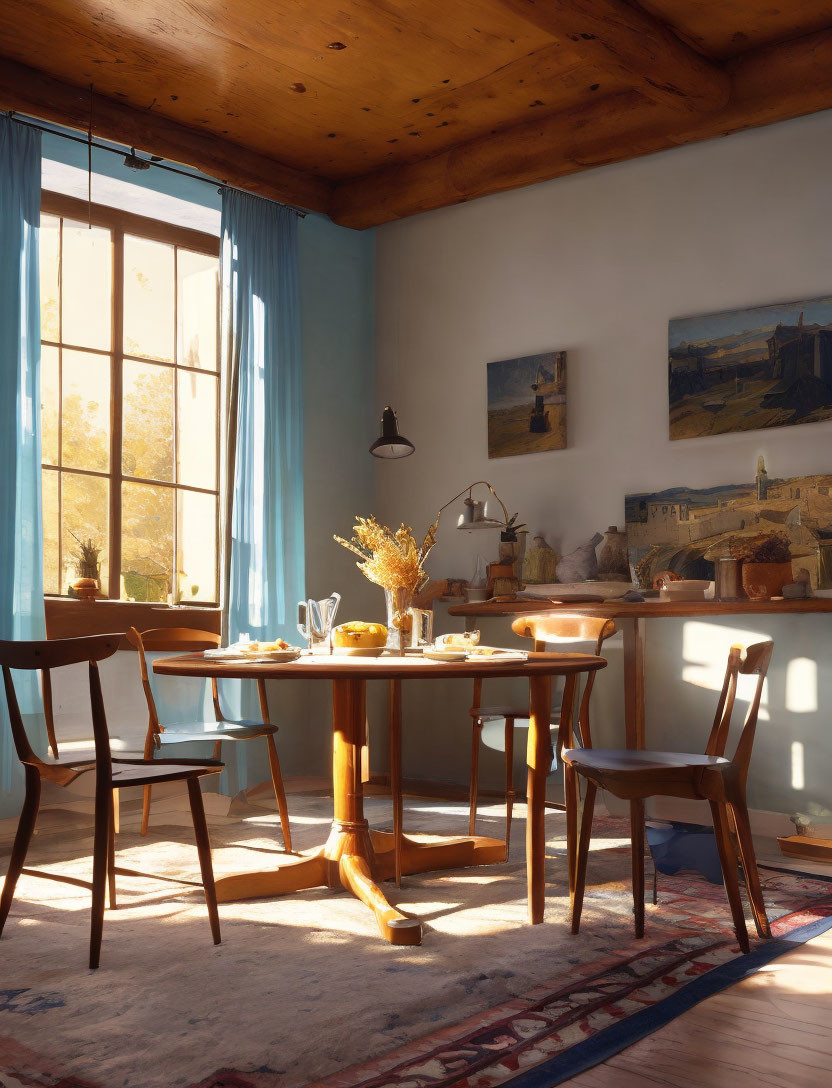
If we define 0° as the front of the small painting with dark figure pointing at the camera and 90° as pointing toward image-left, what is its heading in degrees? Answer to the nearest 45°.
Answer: approximately 45°

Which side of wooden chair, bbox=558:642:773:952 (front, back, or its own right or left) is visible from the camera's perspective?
left

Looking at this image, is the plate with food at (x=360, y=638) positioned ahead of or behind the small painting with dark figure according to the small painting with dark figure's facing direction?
ahead

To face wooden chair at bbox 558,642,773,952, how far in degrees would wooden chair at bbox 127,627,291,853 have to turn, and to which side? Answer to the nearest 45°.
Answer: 0° — it already faces it

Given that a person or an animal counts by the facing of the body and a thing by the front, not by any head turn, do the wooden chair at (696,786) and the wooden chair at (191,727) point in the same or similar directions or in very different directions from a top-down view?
very different directions

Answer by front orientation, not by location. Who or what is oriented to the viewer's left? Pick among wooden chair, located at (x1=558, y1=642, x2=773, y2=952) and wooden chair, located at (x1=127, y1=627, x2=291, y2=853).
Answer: wooden chair, located at (x1=558, y1=642, x2=773, y2=952)

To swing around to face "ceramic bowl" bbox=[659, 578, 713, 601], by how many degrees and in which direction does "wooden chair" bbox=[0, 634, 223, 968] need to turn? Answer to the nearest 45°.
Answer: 0° — it already faces it

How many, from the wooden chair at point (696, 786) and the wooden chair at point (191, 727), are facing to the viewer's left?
1

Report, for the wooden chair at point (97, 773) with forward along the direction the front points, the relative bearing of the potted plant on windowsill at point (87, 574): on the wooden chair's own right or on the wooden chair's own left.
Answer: on the wooden chair's own left

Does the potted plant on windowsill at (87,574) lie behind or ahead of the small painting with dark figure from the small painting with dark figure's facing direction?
ahead

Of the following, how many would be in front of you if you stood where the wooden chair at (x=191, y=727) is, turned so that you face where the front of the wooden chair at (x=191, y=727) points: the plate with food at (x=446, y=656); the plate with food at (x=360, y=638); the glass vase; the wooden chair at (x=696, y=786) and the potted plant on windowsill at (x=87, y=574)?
4

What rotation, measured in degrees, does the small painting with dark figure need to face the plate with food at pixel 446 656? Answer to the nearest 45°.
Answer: approximately 45° to its left

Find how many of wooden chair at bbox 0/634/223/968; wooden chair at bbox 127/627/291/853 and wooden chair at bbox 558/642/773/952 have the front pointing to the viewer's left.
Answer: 1

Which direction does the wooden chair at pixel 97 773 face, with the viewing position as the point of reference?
facing away from the viewer and to the right of the viewer

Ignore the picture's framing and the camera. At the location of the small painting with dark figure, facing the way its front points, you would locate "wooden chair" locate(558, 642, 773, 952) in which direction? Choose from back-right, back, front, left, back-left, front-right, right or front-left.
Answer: front-left
